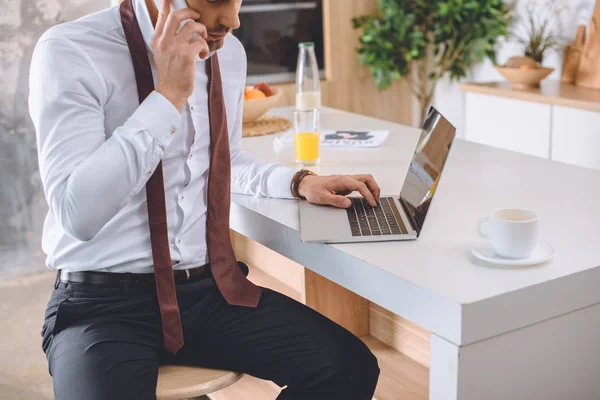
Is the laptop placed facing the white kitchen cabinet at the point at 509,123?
no

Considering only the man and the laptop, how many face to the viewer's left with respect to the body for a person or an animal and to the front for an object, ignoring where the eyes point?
1

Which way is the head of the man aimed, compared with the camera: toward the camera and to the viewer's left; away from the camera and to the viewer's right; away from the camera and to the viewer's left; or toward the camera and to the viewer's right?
toward the camera and to the viewer's right

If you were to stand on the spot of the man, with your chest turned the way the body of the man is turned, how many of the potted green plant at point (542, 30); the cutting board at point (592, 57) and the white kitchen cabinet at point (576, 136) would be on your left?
3

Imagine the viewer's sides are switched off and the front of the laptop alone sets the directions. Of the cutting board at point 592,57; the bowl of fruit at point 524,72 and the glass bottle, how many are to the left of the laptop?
0

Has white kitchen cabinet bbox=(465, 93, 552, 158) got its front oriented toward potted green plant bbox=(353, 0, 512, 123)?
no

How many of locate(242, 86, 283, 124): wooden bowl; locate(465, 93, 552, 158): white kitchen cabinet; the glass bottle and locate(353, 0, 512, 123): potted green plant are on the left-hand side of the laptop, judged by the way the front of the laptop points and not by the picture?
0

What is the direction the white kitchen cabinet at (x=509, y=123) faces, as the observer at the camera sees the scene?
facing the viewer and to the left of the viewer

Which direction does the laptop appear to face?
to the viewer's left

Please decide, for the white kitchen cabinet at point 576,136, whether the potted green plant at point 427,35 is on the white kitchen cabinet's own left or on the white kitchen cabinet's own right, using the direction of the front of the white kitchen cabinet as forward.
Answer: on the white kitchen cabinet's own right

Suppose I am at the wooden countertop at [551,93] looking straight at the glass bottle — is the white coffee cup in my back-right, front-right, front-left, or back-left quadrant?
front-left

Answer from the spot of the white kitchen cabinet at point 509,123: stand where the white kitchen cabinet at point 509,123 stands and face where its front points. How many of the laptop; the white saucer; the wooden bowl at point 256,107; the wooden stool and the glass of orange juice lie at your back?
0

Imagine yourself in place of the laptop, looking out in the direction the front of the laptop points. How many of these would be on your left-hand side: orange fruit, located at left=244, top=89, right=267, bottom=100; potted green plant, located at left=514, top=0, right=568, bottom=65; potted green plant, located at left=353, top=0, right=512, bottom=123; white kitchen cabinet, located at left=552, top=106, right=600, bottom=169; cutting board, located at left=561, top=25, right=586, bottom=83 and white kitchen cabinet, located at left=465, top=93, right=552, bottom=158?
0

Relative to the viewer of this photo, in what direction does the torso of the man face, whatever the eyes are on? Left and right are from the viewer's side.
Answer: facing the viewer and to the right of the viewer
